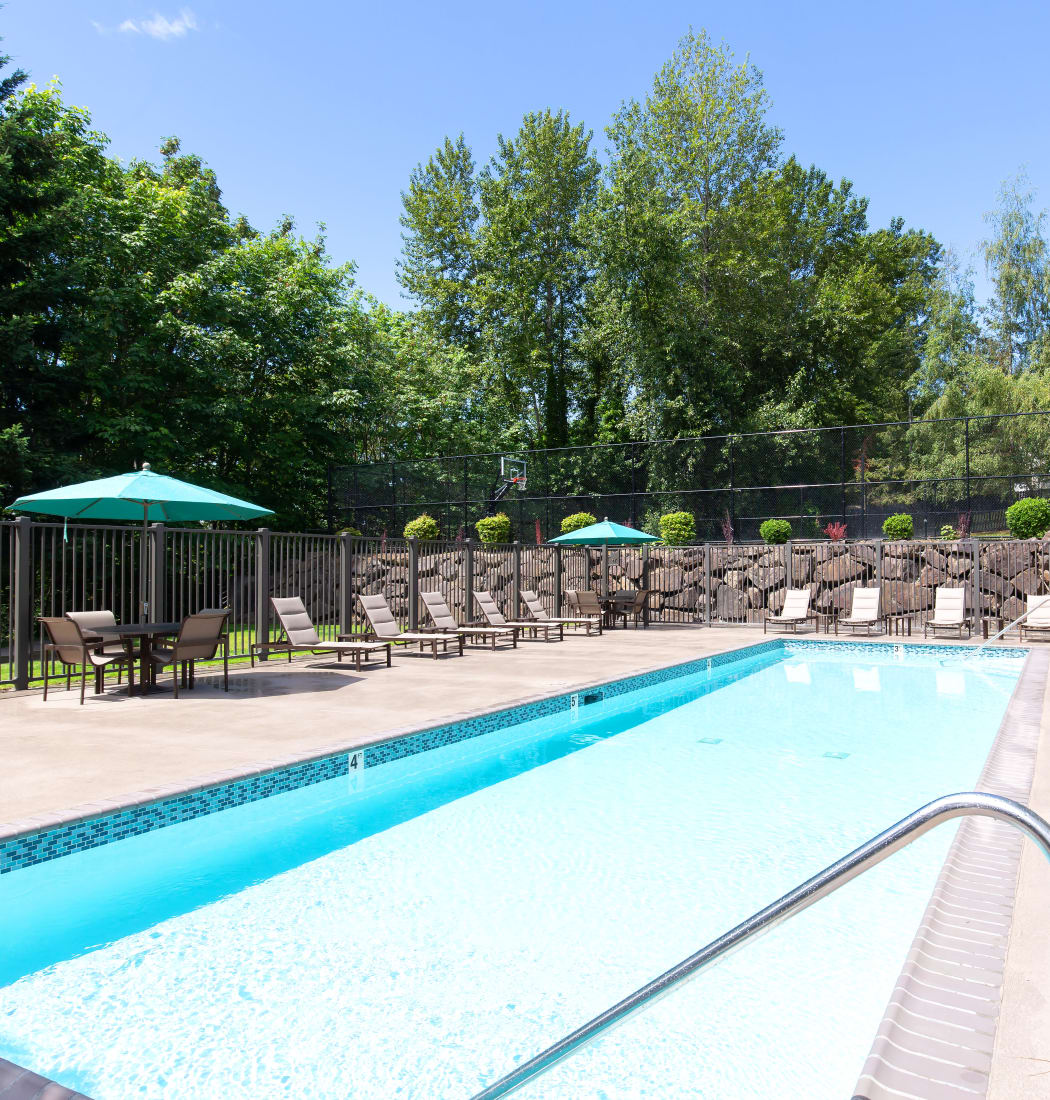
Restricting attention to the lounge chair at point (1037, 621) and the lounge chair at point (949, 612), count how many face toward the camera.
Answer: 2

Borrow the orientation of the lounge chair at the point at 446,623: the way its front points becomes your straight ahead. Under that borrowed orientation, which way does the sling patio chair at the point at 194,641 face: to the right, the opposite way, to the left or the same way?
the opposite way

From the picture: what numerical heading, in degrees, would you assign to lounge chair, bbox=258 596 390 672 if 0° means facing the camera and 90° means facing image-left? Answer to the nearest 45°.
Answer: approximately 315°

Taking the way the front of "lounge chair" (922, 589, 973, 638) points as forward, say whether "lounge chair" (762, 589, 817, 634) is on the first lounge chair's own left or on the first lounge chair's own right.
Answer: on the first lounge chair's own right

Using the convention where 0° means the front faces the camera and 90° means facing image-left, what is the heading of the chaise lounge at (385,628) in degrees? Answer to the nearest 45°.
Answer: approximately 315°

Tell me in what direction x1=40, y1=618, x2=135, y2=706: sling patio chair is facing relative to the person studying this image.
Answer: facing away from the viewer and to the right of the viewer

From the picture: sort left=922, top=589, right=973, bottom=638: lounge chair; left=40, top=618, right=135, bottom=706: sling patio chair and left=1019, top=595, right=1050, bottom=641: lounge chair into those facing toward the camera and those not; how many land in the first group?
2

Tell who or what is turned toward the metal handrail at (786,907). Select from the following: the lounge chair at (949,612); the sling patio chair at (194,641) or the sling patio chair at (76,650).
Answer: the lounge chair

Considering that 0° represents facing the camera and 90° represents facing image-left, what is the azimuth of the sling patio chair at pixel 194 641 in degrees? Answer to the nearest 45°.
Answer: approximately 135°
